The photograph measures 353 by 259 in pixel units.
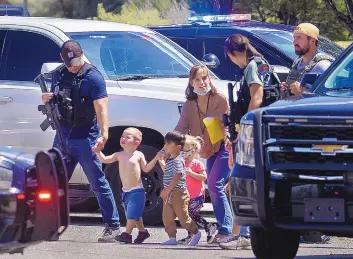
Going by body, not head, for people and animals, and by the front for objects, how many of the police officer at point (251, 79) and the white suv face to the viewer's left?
1

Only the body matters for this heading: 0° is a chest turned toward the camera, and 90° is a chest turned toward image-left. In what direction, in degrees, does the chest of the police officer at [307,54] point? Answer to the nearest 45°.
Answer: approximately 45°

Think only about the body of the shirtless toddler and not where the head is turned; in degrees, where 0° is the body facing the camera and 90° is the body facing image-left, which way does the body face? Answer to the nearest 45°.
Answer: approximately 45°

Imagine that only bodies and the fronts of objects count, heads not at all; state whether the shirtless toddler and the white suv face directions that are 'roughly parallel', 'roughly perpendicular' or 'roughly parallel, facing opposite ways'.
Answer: roughly perpendicular

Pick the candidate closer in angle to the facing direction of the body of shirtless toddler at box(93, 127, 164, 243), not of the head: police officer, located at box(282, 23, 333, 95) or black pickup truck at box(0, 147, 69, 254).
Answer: the black pickup truck
